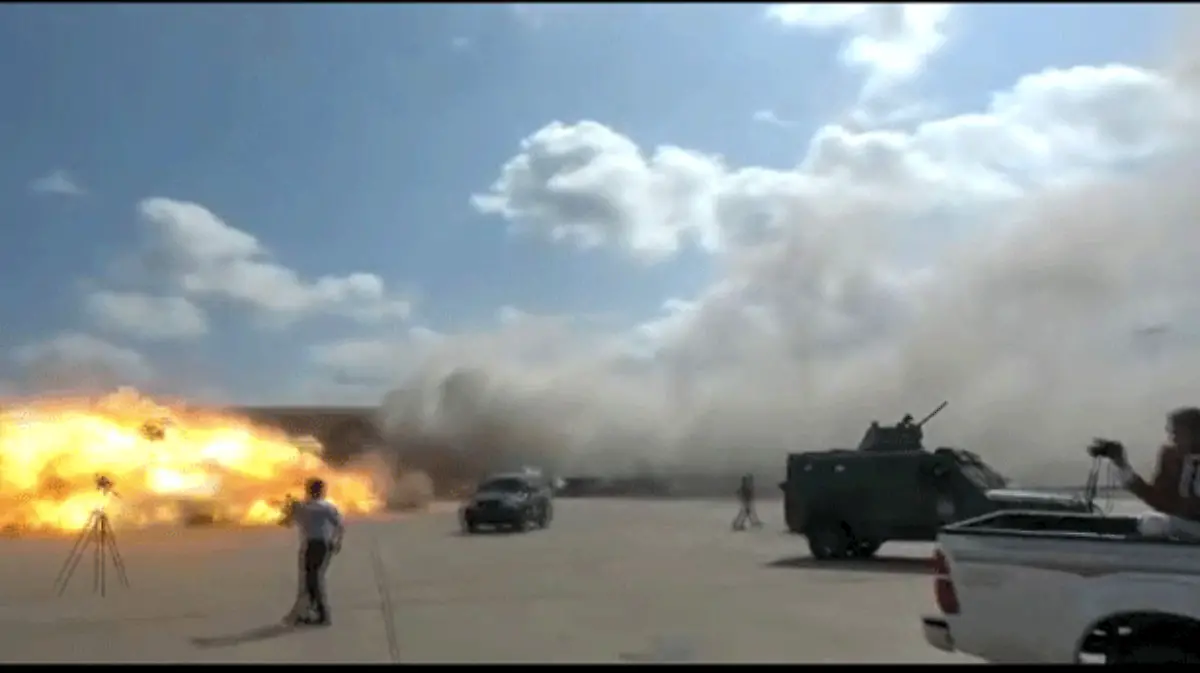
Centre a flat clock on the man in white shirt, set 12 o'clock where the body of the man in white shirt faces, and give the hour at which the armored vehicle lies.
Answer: The armored vehicle is roughly at 2 o'clock from the man in white shirt.

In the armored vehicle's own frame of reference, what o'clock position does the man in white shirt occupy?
The man in white shirt is roughly at 4 o'clock from the armored vehicle.

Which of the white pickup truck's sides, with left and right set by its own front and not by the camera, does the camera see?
right

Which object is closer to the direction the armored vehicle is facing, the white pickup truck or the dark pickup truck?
the white pickup truck

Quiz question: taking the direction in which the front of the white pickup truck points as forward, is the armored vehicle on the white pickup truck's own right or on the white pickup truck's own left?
on the white pickup truck's own left

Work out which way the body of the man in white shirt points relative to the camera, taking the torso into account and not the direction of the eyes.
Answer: away from the camera

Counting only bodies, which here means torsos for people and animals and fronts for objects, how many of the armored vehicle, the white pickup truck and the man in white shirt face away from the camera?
1

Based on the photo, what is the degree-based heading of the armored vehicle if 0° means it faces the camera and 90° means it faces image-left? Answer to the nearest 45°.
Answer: approximately 270°

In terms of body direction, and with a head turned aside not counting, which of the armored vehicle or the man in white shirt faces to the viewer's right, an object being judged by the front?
the armored vehicle

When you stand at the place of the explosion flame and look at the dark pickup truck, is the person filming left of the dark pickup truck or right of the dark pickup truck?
right

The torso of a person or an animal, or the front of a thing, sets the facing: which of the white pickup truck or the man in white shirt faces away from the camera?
the man in white shirt

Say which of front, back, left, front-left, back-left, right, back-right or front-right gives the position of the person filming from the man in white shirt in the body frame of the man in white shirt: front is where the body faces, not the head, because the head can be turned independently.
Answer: back-right

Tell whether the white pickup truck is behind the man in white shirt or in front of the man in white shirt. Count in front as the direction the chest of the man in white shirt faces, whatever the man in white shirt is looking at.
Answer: behind
